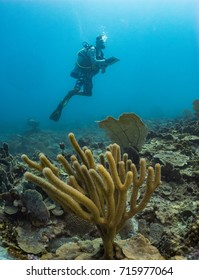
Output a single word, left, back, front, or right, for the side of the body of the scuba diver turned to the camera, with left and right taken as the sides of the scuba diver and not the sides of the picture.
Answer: right

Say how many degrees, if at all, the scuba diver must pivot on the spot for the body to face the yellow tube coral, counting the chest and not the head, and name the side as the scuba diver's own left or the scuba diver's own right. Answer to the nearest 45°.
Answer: approximately 90° to the scuba diver's own right
